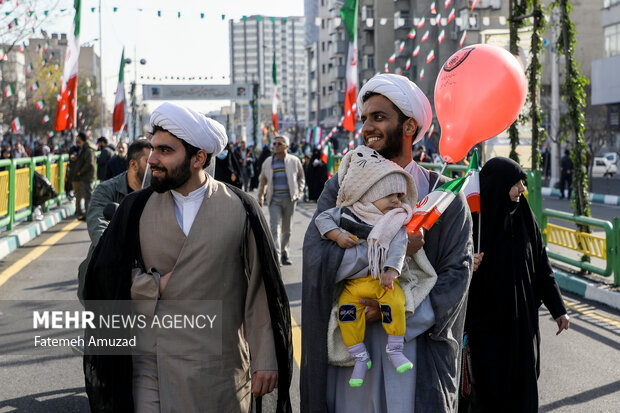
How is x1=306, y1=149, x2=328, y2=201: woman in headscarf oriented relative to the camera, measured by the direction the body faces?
toward the camera

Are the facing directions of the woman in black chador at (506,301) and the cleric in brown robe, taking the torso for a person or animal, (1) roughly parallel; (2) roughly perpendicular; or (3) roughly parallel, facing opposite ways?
roughly parallel

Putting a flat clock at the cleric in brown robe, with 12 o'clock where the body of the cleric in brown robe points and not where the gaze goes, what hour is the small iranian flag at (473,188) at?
The small iranian flag is roughly at 8 o'clock from the cleric in brown robe.

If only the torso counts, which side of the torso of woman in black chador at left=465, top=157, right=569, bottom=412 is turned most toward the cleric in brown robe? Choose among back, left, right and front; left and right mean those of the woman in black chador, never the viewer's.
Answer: right

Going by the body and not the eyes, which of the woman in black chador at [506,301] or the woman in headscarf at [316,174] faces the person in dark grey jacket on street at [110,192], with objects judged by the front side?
the woman in headscarf

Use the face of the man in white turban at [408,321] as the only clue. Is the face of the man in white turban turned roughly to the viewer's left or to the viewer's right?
to the viewer's left

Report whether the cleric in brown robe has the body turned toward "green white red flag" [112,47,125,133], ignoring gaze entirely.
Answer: no

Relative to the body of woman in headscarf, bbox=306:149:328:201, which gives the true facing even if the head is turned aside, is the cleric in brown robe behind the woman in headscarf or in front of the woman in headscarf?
in front

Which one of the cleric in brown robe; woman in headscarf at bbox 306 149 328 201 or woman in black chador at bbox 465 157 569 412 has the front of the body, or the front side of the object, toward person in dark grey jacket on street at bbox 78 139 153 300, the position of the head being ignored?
the woman in headscarf

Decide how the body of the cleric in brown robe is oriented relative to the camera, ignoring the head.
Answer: toward the camera

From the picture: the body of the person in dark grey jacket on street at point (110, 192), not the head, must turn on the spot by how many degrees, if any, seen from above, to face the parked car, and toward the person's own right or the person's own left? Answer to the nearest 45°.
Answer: approximately 90° to the person's own left

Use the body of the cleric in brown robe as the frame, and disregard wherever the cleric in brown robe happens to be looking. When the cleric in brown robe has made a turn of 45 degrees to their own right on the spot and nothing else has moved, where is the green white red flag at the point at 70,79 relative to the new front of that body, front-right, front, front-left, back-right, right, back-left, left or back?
back-right

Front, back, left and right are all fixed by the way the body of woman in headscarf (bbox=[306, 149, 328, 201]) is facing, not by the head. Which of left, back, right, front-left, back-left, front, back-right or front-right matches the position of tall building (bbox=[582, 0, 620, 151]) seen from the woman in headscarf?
back-left

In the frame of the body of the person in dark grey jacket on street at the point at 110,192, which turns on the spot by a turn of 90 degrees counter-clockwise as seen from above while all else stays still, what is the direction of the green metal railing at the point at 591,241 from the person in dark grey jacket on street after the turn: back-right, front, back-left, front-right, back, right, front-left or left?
front

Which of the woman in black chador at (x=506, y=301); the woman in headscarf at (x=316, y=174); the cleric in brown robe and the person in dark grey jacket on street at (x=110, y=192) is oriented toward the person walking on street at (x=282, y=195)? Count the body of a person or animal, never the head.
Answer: the woman in headscarf

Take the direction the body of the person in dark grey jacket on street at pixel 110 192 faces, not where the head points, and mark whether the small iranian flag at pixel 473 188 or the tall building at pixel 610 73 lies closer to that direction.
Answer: the small iranian flag

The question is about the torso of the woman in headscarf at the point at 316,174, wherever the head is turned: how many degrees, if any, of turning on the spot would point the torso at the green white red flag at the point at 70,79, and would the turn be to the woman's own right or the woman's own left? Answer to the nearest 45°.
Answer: approximately 45° to the woman's own right
